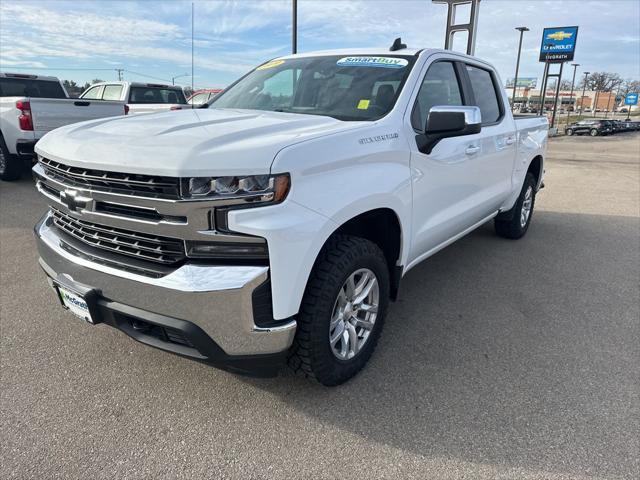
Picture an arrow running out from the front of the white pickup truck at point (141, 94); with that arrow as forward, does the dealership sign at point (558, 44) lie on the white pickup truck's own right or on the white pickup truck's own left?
on the white pickup truck's own right

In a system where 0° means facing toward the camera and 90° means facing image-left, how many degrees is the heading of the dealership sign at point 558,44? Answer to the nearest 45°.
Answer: approximately 0°

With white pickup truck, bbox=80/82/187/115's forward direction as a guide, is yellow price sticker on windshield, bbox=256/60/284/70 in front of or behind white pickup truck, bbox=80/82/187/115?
behind

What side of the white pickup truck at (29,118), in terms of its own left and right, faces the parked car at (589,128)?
right

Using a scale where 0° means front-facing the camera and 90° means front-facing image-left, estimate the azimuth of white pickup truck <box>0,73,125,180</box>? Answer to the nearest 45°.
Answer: approximately 135°

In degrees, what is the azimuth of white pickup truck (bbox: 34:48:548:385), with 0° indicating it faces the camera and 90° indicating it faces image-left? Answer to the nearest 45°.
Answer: approximately 45°
